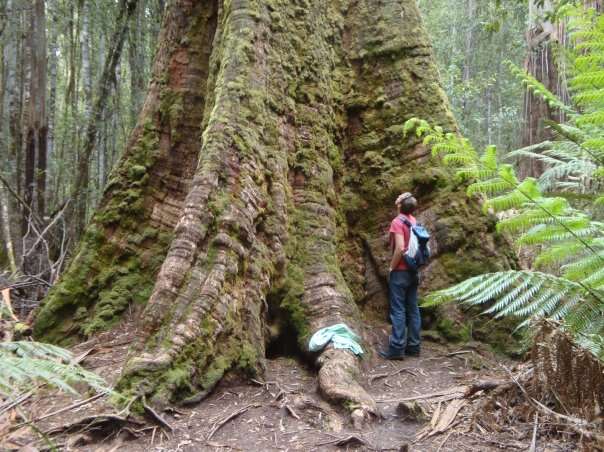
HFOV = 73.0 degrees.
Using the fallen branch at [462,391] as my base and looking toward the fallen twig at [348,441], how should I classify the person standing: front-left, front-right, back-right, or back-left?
back-right

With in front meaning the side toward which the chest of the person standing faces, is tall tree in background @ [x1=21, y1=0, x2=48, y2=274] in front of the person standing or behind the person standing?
in front

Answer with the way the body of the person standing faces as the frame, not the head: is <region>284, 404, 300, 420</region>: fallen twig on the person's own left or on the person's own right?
on the person's own left

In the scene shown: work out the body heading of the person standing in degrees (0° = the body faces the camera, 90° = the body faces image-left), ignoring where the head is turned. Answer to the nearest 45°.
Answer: approximately 90°

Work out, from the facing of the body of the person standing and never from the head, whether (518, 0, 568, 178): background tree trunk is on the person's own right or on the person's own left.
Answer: on the person's own right

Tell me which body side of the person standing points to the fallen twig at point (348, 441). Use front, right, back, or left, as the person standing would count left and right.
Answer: left

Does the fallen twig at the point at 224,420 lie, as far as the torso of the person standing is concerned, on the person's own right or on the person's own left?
on the person's own left

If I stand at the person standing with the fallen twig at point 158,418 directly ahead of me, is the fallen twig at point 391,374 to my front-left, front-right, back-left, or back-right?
front-left

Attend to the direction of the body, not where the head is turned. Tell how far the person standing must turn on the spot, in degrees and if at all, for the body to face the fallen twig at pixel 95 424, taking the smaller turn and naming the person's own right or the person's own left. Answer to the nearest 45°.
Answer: approximately 45° to the person's own left

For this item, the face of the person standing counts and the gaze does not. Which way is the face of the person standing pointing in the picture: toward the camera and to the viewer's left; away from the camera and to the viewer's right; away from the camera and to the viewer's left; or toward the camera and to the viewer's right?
away from the camera and to the viewer's left
